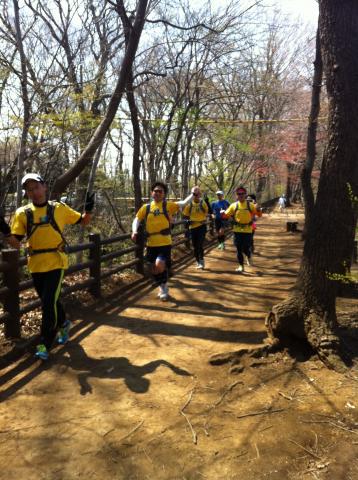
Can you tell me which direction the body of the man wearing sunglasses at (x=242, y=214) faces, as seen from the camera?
toward the camera

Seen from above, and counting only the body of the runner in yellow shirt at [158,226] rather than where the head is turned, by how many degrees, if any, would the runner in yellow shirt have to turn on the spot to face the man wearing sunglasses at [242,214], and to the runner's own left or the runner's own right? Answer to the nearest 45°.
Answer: approximately 135° to the runner's own left

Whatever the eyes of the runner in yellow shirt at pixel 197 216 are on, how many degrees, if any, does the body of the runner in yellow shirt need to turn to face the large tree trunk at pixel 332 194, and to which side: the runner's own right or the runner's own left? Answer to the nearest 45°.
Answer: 0° — they already face it

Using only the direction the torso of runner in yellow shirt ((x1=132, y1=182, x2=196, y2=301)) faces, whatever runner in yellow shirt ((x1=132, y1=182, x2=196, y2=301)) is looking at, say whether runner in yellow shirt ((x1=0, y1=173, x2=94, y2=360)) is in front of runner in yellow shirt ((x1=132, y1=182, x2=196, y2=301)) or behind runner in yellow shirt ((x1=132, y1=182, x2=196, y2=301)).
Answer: in front

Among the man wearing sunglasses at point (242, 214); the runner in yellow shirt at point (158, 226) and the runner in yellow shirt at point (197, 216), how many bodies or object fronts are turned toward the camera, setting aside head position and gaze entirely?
3

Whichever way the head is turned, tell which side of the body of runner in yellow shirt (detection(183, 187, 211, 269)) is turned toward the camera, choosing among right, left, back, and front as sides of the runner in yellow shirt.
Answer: front

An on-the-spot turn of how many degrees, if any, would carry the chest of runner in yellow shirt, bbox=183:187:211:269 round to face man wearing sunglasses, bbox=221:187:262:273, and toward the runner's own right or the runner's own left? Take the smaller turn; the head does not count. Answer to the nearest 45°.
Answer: approximately 45° to the runner's own left

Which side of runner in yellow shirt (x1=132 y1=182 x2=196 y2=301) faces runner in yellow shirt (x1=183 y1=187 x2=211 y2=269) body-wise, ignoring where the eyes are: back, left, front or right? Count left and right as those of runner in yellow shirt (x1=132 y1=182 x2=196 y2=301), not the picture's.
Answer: back

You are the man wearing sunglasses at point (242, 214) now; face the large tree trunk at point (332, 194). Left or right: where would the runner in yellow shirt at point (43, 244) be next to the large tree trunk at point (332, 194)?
right

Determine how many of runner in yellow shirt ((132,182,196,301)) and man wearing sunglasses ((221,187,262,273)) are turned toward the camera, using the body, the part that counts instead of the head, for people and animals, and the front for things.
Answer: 2

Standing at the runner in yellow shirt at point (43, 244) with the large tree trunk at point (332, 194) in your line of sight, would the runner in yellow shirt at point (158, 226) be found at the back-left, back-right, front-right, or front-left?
front-left
